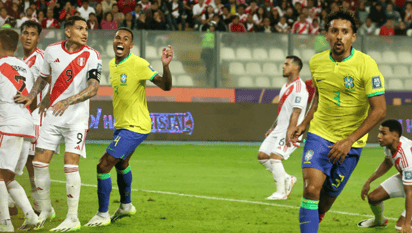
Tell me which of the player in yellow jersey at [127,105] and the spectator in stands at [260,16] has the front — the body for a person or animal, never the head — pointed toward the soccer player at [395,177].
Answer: the spectator in stands

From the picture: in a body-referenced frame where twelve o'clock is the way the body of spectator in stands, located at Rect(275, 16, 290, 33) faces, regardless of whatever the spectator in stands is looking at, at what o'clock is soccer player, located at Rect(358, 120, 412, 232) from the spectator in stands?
The soccer player is roughly at 12 o'clock from the spectator in stands.

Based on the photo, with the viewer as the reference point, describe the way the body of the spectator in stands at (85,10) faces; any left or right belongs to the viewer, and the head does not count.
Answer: facing the viewer

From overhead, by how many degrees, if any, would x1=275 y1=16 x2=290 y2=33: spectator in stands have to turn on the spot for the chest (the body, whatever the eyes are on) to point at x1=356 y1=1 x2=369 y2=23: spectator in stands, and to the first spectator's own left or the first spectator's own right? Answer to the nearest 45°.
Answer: approximately 135° to the first spectator's own left

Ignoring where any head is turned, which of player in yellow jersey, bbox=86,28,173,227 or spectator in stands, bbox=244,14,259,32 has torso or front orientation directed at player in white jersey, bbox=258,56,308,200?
the spectator in stands

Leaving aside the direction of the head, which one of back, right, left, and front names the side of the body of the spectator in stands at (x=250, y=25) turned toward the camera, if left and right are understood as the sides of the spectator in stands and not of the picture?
front

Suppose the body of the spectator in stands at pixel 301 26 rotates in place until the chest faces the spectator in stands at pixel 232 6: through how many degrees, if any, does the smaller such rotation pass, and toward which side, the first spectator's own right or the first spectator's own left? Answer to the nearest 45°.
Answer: approximately 90° to the first spectator's own right

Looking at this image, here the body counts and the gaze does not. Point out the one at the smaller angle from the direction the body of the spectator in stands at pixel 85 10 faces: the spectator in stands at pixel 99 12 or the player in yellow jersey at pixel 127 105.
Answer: the player in yellow jersey

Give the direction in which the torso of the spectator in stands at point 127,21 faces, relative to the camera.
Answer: toward the camera

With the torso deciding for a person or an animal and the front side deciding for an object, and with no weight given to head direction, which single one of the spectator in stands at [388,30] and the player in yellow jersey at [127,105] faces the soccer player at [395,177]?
the spectator in stands

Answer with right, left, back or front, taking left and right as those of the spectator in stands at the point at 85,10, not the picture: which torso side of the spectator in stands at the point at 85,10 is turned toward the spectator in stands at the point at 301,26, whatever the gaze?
left

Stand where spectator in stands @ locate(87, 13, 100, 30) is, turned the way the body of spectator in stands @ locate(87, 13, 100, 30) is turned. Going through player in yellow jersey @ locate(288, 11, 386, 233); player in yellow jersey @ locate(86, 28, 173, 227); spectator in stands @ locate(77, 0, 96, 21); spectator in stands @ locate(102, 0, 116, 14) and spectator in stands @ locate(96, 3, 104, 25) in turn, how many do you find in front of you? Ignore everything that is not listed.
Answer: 2

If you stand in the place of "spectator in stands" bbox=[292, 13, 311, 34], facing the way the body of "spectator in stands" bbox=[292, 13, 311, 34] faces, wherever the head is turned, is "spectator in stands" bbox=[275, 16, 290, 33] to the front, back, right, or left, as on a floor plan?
right

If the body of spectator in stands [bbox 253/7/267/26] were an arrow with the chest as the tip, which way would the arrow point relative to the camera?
toward the camera

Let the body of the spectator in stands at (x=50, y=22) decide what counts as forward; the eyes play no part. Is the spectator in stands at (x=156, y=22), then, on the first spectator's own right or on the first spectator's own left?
on the first spectator's own left
